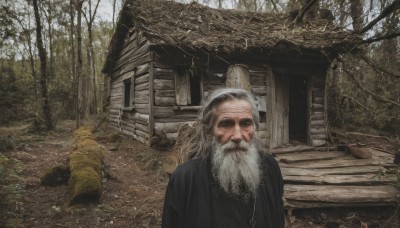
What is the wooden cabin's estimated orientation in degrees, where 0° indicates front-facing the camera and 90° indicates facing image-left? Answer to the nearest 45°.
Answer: approximately 315°

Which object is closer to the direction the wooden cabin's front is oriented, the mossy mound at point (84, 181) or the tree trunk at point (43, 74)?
the mossy mound

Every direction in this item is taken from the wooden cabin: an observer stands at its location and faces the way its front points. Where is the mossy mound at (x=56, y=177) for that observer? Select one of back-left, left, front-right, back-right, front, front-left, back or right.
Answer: right

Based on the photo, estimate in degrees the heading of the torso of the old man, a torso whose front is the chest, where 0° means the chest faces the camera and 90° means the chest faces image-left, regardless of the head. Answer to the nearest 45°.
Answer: approximately 315°

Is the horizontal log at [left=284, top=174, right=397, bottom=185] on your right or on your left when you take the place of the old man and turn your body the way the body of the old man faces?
on your left

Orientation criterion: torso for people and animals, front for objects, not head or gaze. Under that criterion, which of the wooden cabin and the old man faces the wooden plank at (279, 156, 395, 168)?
the wooden cabin

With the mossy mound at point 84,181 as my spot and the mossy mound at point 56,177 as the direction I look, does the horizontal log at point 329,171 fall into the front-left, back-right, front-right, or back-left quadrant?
back-right

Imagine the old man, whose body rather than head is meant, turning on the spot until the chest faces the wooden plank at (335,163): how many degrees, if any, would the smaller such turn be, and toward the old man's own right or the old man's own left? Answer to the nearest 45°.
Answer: approximately 90° to the old man's own left

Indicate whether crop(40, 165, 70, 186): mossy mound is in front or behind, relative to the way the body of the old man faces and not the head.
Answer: behind

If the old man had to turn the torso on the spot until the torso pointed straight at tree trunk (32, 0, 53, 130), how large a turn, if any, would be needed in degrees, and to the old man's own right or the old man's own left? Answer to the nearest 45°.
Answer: approximately 180°

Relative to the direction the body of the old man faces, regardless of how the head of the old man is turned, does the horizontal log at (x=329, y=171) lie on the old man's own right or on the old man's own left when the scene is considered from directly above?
on the old man's own left
